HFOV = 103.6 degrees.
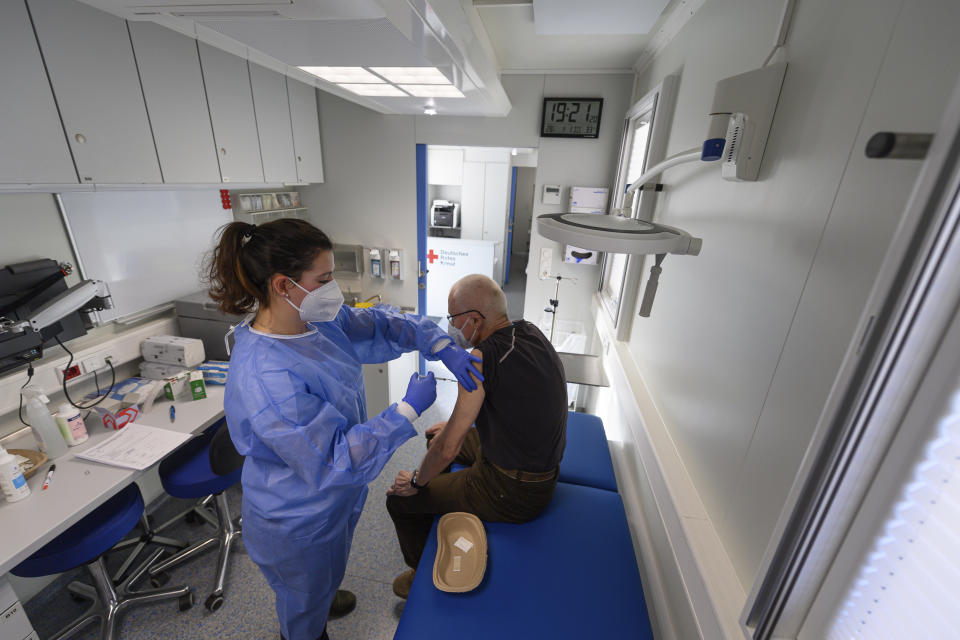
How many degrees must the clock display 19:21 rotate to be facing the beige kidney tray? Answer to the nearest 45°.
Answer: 0° — it already faces it

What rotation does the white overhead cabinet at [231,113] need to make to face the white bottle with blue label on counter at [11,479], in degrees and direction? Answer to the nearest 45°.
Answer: approximately 90° to its right

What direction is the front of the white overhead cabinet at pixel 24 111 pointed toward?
to the viewer's right

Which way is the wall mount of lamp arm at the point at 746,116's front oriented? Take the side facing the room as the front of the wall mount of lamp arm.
to the viewer's left

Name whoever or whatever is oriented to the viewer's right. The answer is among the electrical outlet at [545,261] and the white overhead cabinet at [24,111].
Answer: the white overhead cabinet

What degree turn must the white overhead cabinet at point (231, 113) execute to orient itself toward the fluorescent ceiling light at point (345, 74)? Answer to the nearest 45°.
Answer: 0° — it already faces it

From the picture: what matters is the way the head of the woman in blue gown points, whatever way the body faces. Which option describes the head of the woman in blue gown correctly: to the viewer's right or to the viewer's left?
to the viewer's right

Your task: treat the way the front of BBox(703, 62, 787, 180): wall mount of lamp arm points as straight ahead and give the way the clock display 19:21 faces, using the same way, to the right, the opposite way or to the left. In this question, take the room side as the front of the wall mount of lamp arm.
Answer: to the left

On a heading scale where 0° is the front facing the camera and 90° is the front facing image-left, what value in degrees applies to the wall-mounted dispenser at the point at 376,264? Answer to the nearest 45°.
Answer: approximately 0°

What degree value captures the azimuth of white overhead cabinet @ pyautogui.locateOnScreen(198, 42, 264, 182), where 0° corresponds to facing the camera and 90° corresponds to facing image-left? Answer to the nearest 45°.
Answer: approximately 315°

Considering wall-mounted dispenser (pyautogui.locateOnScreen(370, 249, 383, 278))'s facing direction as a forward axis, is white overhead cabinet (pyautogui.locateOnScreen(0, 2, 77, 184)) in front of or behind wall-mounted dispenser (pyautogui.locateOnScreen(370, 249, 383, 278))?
in front

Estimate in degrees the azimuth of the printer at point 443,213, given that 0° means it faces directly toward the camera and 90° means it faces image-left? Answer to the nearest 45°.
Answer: approximately 0°
